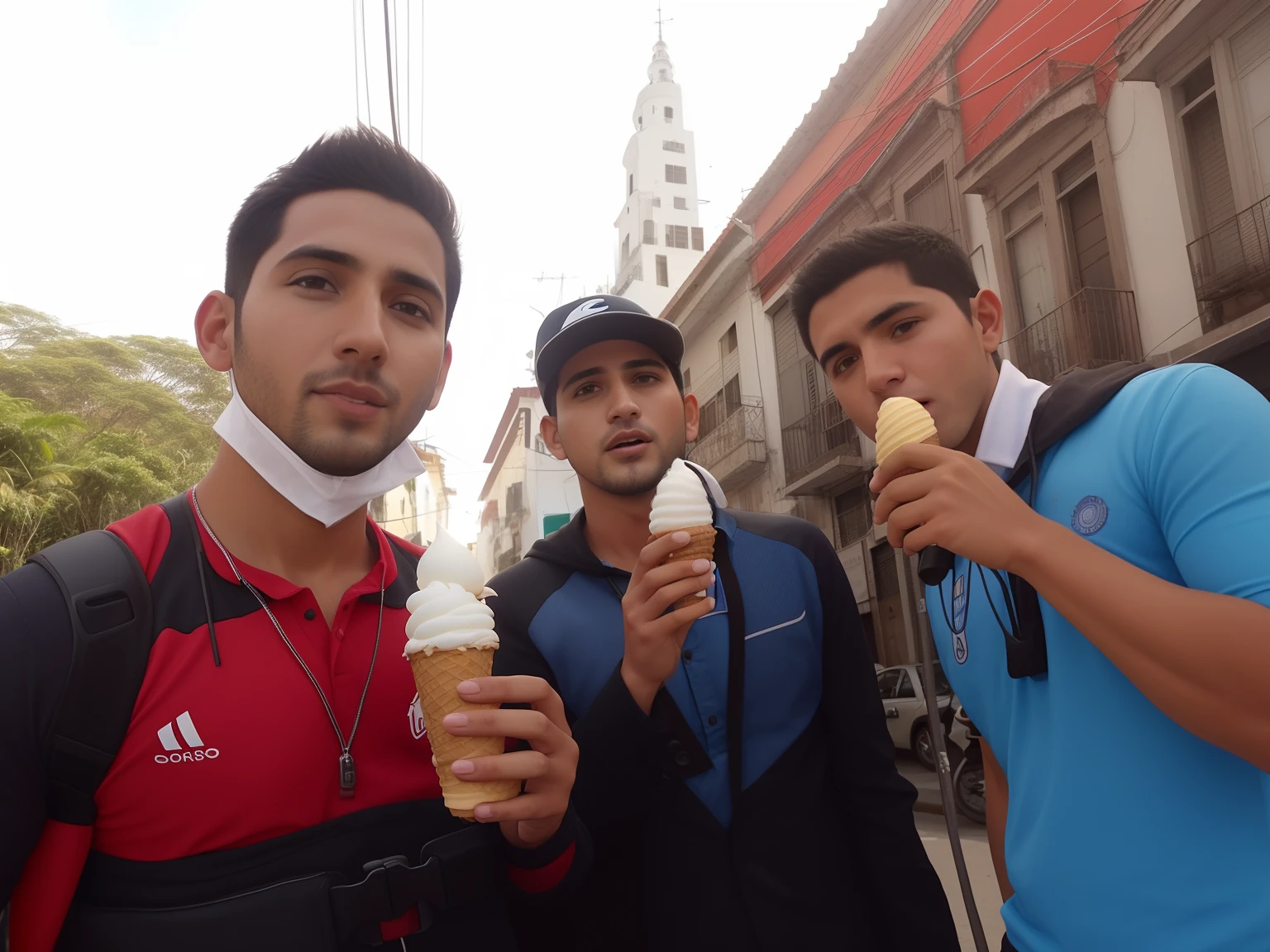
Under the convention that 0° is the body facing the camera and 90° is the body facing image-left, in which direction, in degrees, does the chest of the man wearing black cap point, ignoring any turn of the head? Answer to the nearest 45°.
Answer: approximately 0°

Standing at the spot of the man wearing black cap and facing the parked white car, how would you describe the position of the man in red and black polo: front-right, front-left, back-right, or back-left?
back-left

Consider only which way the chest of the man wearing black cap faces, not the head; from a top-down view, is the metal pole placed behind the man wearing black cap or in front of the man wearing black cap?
behind

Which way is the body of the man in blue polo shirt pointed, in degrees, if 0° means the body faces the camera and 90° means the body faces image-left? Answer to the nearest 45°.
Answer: approximately 45°

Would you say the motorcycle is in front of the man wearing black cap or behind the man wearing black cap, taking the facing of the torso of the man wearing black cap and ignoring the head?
behind

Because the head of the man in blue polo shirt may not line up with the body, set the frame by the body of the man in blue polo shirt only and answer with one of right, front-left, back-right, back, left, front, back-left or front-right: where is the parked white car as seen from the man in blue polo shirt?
back-right

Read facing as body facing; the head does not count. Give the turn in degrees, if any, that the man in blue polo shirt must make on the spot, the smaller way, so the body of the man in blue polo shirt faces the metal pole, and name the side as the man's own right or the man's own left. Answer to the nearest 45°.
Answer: approximately 135° to the man's own right
